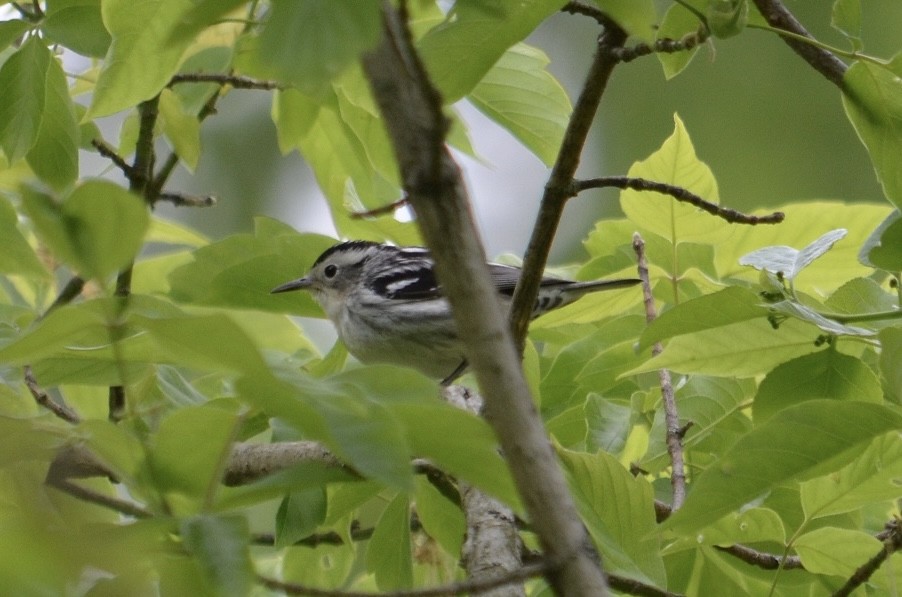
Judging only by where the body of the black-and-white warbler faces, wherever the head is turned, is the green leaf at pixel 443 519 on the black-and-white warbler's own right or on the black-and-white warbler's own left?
on the black-and-white warbler's own left

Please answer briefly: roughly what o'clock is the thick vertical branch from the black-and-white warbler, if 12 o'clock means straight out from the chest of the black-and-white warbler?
The thick vertical branch is roughly at 9 o'clock from the black-and-white warbler.

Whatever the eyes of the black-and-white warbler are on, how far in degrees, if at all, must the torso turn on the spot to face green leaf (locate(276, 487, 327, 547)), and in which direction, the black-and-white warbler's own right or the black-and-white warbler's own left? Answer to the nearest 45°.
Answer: approximately 90° to the black-and-white warbler's own left

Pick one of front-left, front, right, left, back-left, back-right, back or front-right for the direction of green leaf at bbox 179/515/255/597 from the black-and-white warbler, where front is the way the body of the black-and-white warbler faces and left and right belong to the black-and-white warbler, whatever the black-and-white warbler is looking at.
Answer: left

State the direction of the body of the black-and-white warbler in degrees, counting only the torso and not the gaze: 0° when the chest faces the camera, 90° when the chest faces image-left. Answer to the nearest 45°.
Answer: approximately 90°
